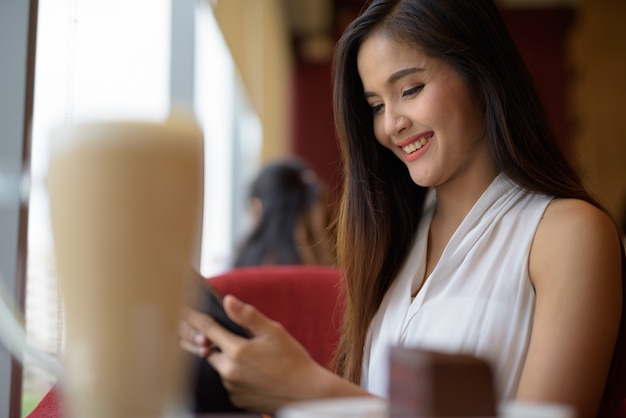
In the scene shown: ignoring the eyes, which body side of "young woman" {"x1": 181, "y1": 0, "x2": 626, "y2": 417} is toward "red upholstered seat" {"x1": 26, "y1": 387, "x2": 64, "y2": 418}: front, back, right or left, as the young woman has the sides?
front

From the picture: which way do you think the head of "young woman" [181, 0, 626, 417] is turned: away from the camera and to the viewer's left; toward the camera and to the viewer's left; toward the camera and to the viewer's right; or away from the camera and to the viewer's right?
toward the camera and to the viewer's left

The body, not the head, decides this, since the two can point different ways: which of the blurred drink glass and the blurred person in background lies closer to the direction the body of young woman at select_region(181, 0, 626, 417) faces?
the blurred drink glass

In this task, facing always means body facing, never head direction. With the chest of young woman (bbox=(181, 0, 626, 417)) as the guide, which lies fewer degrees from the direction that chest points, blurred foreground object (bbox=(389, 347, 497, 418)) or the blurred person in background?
the blurred foreground object

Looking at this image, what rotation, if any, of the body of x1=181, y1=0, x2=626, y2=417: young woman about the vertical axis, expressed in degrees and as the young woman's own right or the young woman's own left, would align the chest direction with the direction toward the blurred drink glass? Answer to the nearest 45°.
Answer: approximately 45° to the young woman's own left

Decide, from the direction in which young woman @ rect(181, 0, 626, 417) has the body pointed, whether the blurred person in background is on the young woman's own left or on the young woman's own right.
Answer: on the young woman's own right

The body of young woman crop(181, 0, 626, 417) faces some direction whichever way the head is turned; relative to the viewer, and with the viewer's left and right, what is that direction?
facing the viewer and to the left of the viewer

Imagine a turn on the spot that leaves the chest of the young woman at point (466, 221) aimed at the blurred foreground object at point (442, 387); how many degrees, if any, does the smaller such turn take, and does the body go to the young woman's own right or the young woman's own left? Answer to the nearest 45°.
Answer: approximately 45° to the young woman's own left

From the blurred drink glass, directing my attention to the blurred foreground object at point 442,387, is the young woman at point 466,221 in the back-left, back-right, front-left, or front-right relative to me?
front-left
